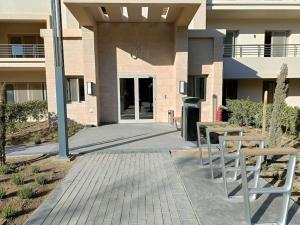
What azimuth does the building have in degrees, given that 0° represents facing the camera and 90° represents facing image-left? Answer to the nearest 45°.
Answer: approximately 0°

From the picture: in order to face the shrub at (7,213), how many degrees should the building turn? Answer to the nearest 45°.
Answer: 0° — it already faces it

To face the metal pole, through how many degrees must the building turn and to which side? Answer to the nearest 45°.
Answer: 0° — it already faces it

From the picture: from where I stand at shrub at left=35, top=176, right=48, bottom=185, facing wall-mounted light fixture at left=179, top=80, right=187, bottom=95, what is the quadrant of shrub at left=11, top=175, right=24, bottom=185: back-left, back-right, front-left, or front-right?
back-left

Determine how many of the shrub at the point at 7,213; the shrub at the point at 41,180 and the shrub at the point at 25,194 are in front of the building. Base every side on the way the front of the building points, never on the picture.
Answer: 3

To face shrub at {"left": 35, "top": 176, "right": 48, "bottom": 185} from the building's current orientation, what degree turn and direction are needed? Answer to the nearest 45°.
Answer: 0° — it already faces it

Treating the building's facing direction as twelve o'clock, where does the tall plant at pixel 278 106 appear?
The tall plant is roughly at 11 o'clock from the building.

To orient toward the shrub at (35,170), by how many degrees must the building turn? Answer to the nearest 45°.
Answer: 0° — it already faces it
